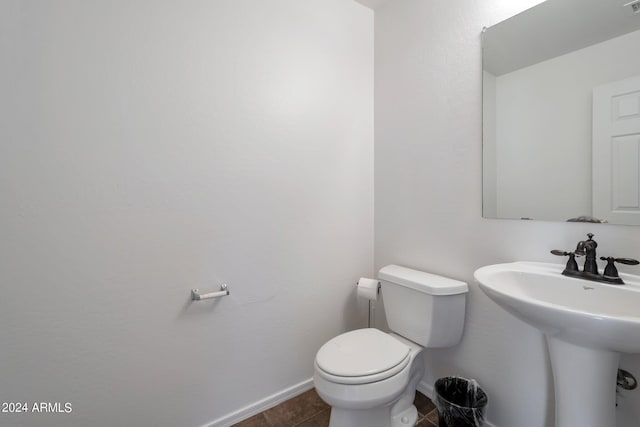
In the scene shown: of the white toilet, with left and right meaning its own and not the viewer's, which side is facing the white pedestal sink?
left

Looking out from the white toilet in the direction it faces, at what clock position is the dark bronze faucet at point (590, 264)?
The dark bronze faucet is roughly at 8 o'clock from the white toilet.
